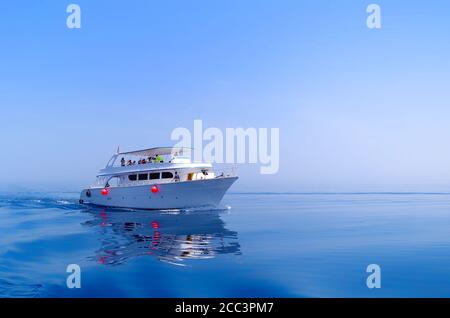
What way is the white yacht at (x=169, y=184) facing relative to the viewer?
to the viewer's right
